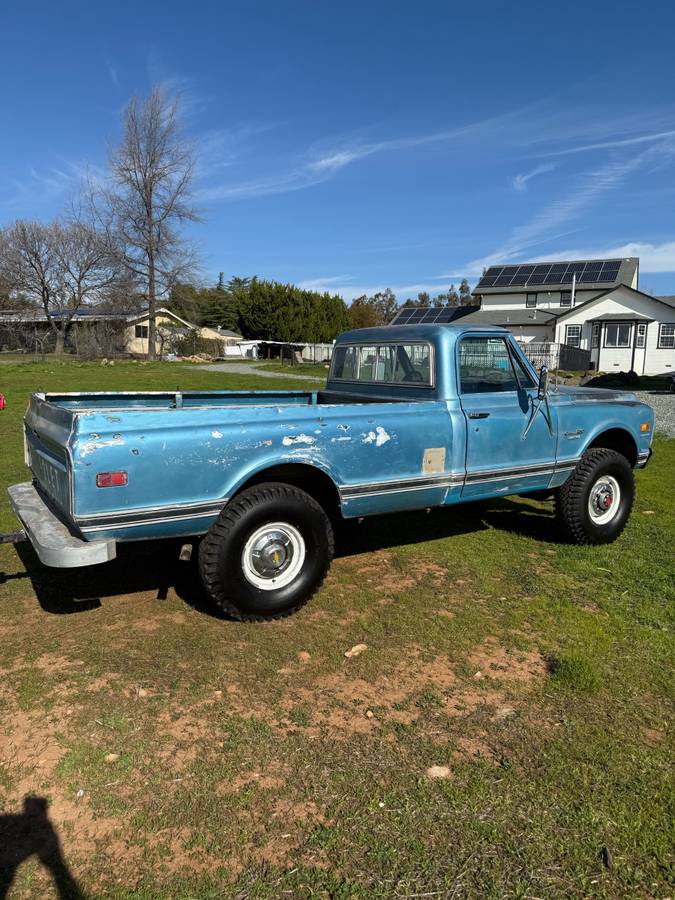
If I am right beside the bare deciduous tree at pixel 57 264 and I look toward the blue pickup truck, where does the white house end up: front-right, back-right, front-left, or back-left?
front-left

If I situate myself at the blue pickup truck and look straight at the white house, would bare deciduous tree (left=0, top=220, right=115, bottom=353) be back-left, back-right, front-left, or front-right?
front-left

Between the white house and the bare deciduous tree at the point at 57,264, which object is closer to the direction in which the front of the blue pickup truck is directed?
the white house

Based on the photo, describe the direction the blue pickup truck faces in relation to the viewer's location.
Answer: facing away from the viewer and to the right of the viewer

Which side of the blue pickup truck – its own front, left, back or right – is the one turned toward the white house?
front

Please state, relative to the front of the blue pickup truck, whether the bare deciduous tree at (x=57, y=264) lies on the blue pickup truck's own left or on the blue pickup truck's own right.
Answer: on the blue pickup truck's own left

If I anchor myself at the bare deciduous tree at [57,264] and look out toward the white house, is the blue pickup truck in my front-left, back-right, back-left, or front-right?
front-right
